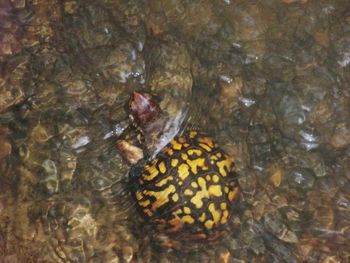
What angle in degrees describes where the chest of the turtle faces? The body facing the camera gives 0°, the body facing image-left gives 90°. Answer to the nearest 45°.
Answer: approximately 135°

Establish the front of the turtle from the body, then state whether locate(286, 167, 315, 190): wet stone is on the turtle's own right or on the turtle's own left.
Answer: on the turtle's own right
